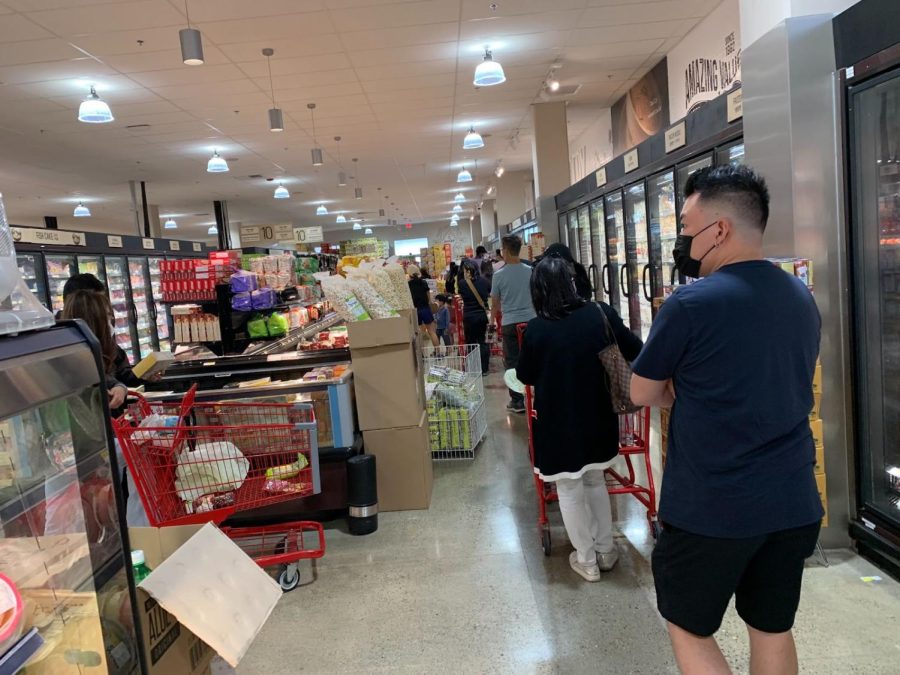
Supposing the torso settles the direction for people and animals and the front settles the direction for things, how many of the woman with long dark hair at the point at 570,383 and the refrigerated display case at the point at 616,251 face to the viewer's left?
1

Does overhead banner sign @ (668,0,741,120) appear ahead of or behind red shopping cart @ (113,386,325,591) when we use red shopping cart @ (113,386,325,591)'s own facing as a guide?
ahead

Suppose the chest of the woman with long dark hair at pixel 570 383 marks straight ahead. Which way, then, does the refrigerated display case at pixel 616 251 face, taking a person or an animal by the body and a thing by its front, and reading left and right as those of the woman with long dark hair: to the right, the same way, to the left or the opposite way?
to the left

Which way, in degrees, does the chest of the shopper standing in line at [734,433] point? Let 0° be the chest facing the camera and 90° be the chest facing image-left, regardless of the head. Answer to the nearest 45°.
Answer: approximately 135°

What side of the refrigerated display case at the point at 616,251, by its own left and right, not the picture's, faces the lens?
left

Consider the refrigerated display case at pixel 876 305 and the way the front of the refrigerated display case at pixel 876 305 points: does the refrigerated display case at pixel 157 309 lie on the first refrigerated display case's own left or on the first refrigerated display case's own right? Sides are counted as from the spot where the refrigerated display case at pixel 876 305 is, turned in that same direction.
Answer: on the first refrigerated display case's own right

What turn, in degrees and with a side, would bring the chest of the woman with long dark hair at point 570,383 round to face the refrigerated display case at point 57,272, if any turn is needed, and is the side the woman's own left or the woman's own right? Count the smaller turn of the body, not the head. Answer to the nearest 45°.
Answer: approximately 45° to the woman's own left

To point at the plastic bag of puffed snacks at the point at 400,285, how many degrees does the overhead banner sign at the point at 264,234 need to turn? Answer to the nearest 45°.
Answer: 0° — it already faces it

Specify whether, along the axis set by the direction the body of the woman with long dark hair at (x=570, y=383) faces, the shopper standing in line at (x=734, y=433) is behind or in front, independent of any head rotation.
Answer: behind

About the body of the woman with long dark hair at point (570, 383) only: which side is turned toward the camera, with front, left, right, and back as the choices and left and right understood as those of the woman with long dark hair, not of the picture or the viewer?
back

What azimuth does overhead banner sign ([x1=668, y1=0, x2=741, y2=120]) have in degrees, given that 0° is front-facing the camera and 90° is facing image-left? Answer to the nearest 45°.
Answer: approximately 45°

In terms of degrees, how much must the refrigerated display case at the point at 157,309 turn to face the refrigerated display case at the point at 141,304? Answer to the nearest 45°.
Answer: approximately 90° to its right

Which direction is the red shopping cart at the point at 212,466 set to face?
to the viewer's right

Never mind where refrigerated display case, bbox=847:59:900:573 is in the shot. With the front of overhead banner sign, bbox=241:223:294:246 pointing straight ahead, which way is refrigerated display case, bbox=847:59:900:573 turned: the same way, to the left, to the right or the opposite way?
to the right

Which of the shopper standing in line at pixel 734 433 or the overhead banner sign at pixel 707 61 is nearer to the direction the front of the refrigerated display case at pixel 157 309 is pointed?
the overhead banner sign
